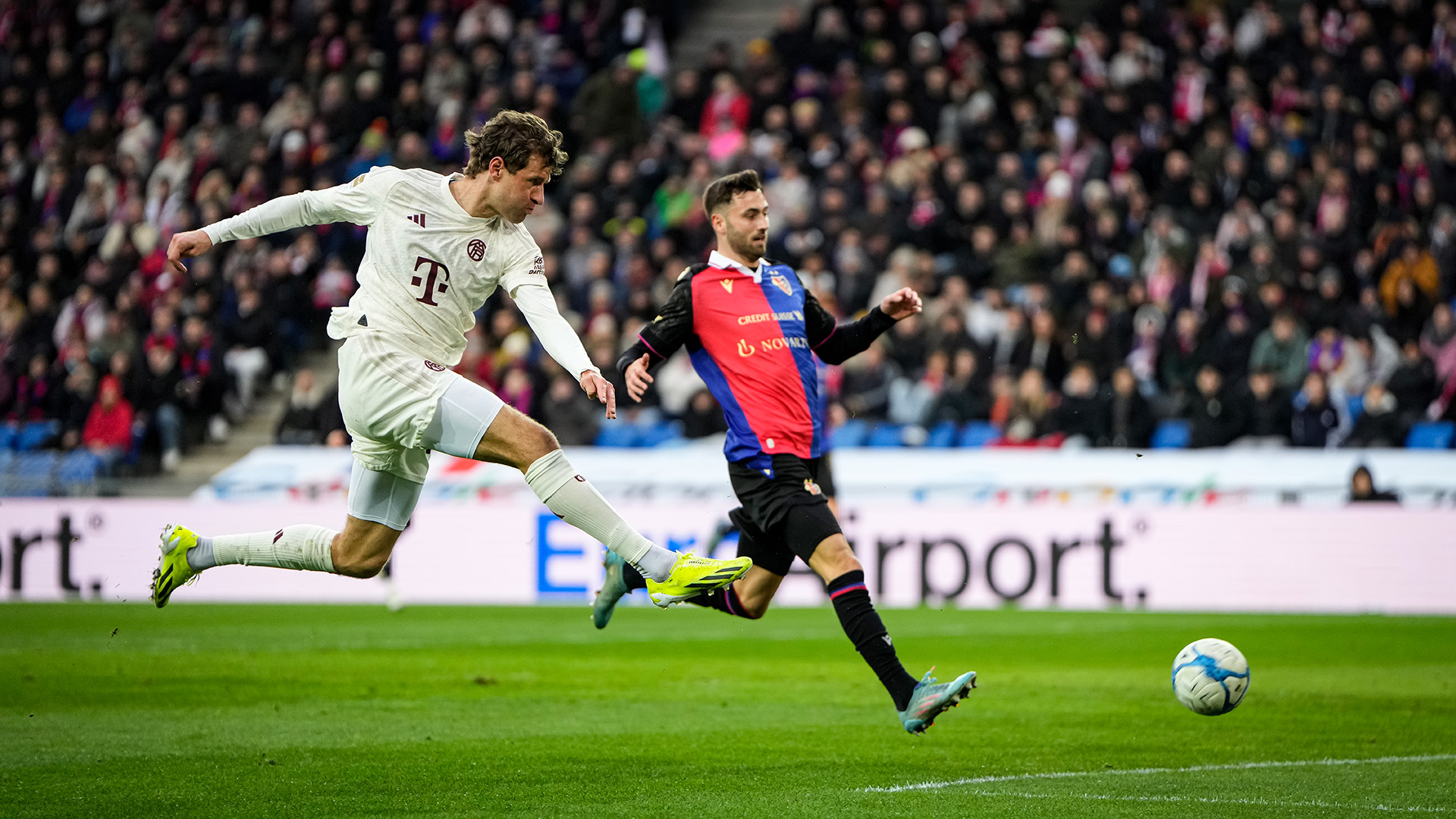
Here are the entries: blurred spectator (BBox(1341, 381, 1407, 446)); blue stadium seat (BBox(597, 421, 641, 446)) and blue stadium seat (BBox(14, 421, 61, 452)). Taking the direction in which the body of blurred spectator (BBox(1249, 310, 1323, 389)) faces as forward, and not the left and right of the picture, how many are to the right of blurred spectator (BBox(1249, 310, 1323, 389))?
2

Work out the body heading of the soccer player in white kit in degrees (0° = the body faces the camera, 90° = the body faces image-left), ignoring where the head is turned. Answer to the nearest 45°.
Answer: approximately 315°

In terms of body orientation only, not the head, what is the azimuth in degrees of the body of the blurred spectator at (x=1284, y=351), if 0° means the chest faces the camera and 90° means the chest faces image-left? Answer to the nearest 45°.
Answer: approximately 0°

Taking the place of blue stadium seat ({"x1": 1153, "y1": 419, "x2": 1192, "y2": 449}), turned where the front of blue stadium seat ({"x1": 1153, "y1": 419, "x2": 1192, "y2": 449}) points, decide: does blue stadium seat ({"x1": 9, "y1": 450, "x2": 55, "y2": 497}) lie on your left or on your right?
on your right

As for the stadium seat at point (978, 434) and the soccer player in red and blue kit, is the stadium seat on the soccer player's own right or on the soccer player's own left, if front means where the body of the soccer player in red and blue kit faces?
on the soccer player's own left

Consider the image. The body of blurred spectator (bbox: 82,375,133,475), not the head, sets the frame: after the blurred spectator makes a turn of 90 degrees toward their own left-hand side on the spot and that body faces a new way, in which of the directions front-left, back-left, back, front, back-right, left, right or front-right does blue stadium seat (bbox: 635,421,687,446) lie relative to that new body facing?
front-right

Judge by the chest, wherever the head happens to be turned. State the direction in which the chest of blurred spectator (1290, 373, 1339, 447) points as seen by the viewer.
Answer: toward the camera

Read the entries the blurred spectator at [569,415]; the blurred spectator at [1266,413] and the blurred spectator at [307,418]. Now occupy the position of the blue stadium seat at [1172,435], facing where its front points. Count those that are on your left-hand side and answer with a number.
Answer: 1

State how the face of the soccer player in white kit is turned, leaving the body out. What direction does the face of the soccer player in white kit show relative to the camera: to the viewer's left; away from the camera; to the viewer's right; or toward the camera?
to the viewer's right

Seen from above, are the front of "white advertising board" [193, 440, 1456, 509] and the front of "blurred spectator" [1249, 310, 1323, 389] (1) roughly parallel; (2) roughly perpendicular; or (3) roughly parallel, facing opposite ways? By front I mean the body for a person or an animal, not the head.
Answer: roughly parallel

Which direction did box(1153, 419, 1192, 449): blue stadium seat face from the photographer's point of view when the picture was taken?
facing the viewer

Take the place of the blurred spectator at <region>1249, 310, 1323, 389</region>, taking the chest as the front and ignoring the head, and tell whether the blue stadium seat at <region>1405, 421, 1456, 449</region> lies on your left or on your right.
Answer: on your left

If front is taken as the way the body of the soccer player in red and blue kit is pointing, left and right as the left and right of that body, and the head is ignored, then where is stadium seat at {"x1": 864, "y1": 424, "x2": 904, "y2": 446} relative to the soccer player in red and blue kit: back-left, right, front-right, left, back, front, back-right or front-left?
back-left

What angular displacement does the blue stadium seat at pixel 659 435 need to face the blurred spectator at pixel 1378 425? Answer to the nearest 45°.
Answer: approximately 90° to its left

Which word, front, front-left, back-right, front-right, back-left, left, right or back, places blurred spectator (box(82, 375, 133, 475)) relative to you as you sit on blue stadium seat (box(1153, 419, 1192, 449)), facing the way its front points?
right

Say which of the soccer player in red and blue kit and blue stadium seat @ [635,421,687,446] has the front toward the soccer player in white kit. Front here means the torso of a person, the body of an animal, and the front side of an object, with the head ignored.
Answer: the blue stadium seat

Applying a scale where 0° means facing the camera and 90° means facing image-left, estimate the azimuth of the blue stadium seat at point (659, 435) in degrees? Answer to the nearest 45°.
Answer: approximately 0°

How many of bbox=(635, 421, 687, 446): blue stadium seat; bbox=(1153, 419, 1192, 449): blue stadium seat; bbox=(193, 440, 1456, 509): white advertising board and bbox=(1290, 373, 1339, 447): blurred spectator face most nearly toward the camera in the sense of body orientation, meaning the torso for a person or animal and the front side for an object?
4

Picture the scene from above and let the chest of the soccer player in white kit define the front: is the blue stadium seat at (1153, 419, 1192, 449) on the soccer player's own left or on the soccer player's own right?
on the soccer player's own left

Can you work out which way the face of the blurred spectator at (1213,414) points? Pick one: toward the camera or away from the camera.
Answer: toward the camera

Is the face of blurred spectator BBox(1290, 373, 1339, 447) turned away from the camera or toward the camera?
toward the camera

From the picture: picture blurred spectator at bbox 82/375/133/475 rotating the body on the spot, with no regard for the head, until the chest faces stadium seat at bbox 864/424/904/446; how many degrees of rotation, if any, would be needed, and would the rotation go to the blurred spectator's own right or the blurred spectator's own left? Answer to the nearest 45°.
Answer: approximately 45° to the blurred spectator's own left
